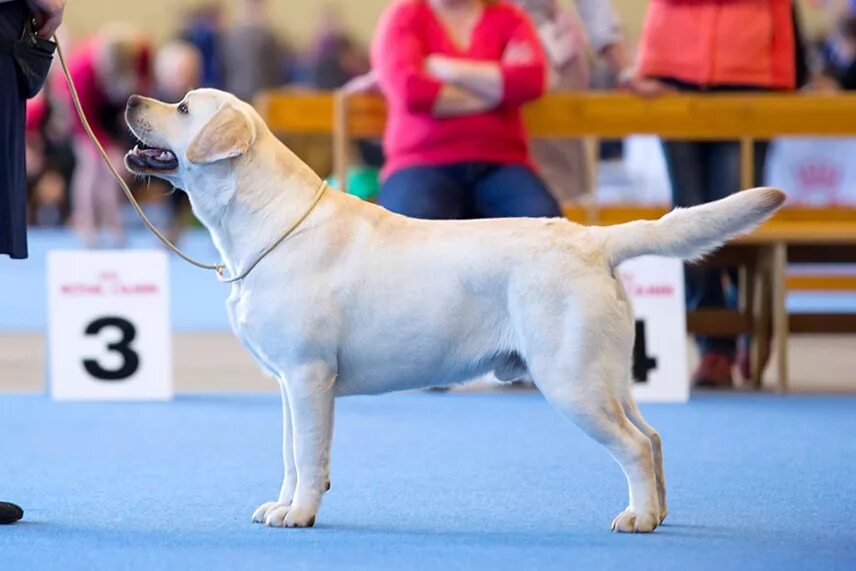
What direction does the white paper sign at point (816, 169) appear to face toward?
toward the camera

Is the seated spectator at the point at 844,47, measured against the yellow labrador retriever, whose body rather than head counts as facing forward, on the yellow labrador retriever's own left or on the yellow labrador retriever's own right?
on the yellow labrador retriever's own right

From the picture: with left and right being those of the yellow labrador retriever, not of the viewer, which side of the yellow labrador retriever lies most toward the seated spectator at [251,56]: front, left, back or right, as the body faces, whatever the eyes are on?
right

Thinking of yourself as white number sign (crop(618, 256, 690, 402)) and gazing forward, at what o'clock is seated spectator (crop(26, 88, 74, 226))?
The seated spectator is roughly at 5 o'clock from the white number sign.

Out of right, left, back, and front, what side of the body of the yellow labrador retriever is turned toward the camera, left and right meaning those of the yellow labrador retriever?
left

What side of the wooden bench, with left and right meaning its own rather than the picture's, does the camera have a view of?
front

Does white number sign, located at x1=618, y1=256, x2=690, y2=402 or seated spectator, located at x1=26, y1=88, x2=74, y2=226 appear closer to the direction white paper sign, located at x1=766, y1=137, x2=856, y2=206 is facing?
the white number sign

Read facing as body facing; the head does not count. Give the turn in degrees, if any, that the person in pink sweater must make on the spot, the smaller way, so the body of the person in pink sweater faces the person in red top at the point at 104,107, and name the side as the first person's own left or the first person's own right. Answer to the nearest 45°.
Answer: approximately 135° to the first person's own right

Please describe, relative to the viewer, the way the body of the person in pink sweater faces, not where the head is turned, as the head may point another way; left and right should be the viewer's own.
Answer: facing the viewer

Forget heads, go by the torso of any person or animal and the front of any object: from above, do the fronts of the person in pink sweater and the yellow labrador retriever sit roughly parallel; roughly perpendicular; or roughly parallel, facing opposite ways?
roughly perpendicular

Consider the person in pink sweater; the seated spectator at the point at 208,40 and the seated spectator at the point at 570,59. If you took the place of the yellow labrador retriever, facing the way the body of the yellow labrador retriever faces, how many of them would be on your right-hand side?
3
